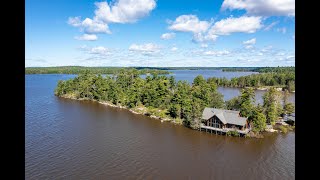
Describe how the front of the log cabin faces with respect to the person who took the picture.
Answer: facing the viewer
